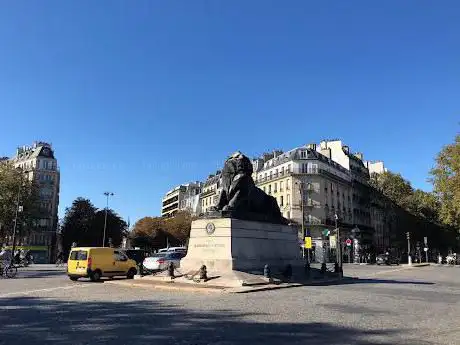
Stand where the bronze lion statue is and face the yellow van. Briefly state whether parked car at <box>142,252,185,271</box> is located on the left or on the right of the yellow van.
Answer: right

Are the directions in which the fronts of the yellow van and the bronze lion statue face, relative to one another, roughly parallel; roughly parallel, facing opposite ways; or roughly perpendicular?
roughly parallel, facing opposite ways

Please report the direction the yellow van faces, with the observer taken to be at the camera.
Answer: facing away from the viewer and to the right of the viewer

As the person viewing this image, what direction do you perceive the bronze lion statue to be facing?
facing the viewer and to the left of the viewer

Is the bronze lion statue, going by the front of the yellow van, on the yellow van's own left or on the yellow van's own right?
on the yellow van's own right

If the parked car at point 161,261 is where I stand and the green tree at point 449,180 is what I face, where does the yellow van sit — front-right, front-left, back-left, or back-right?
back-right

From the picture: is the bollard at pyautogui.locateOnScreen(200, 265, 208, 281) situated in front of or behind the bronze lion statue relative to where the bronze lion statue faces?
in front

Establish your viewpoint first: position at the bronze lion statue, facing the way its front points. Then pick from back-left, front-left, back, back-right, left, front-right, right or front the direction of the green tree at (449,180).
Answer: back
